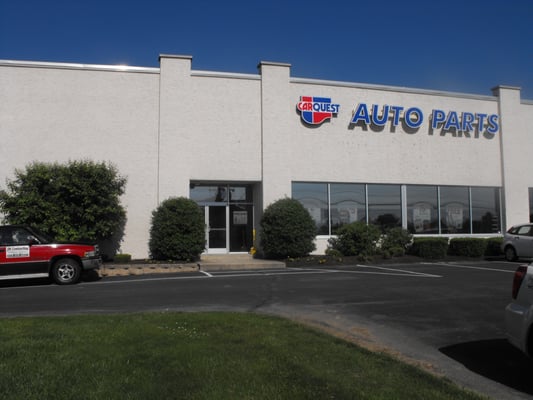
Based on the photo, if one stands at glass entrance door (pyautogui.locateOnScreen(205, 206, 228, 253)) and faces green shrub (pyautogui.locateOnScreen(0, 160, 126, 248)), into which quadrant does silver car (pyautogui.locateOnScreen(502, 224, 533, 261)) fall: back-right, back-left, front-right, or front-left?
back-left

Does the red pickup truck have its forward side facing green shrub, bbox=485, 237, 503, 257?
yes

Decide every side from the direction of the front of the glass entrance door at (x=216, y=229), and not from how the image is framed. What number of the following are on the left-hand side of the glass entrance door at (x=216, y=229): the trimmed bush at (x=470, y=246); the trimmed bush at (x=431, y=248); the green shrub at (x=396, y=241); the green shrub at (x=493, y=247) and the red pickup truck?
4

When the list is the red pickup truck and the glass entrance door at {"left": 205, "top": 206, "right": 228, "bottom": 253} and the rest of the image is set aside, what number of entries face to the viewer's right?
1

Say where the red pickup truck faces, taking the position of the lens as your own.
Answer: facing to the right of the viewer

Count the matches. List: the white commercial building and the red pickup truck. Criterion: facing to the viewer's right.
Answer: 1

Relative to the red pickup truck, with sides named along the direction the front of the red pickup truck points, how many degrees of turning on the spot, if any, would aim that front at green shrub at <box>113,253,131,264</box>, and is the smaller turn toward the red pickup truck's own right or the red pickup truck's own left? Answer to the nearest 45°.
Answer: approximately 45° to the red pickup truck's own left

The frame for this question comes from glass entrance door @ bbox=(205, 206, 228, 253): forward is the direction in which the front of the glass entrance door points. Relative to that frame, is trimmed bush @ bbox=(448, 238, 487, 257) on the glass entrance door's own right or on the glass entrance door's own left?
on the glass entrance door's own left

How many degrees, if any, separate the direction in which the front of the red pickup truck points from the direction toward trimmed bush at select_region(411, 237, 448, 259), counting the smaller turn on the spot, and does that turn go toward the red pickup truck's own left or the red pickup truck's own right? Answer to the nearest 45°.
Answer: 0° — it already faces it

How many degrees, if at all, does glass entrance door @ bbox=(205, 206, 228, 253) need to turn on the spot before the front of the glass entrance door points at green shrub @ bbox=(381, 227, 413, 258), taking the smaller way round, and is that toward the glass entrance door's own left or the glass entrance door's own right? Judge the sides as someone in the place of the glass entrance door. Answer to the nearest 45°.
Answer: approximately 90° to the glass entrance door's own left

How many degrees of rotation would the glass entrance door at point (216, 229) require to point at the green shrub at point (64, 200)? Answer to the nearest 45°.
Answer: approximately 45° to its right

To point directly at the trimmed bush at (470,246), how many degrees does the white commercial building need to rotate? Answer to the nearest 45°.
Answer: approximately 90° to its left

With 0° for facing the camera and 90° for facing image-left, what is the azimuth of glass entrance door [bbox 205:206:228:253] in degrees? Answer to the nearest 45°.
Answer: approximately 0°
